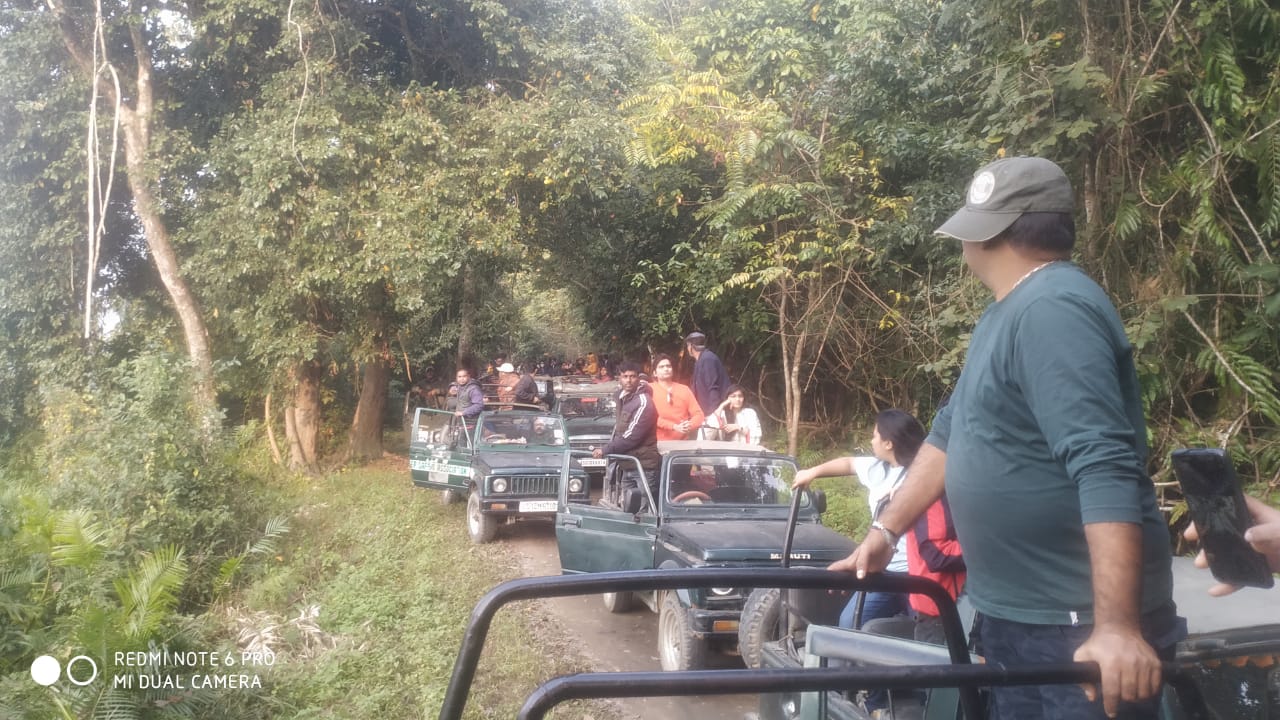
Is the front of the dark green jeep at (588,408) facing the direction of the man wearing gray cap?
yes

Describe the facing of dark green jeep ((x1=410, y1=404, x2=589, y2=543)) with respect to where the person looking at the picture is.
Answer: facing the viewer and to the right of the viewer

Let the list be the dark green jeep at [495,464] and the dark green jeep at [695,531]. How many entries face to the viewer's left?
0

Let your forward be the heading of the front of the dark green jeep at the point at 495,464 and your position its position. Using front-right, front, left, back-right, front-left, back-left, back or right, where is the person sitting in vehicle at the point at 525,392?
back-left

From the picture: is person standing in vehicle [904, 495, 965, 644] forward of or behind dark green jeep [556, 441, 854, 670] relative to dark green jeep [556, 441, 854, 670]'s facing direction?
forward

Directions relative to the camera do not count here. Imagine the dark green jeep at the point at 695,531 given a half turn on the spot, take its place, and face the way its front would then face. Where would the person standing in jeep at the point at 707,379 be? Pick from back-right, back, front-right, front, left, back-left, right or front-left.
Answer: front-right

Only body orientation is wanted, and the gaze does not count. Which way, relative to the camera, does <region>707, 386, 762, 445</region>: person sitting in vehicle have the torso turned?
toward the camera

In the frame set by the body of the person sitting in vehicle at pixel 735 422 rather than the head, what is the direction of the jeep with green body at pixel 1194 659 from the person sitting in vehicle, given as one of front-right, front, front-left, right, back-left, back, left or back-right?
front

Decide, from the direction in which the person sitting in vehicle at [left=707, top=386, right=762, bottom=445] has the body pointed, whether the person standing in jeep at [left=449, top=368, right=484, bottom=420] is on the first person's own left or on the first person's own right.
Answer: on the first person's own right

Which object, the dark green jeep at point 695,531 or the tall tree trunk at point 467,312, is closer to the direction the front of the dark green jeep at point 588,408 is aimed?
the dark green jeep

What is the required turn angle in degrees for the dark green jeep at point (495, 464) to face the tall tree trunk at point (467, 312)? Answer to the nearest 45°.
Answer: approximately 135° to its left
